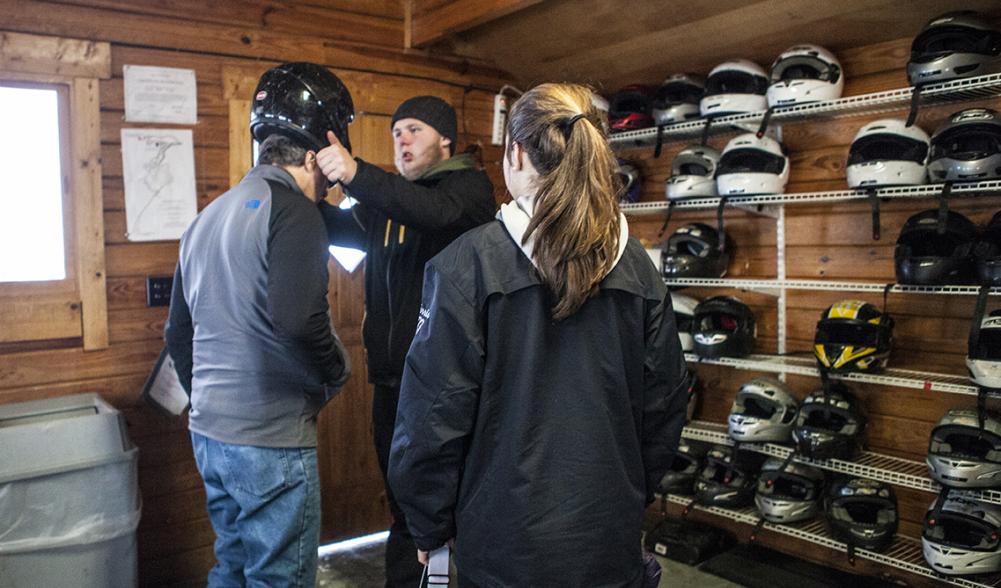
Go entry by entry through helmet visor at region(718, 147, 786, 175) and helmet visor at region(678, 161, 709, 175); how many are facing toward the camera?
2

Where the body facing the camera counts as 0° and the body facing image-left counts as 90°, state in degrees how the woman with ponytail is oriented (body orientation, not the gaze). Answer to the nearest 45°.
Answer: approximately 180°

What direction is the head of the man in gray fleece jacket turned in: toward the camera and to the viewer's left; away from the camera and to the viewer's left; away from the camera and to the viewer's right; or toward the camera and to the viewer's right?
away from the camera and to the viewer's right

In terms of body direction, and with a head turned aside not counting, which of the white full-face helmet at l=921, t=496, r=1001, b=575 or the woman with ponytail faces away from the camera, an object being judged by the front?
the woman with ponytail

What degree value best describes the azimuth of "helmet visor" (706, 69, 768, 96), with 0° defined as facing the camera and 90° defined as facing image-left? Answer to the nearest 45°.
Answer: approximately 45°

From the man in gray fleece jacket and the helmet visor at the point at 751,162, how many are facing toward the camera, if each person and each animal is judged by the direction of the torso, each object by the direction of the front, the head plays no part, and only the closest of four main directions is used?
1

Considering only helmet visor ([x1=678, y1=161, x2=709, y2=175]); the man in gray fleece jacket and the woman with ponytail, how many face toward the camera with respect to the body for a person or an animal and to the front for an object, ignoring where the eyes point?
1

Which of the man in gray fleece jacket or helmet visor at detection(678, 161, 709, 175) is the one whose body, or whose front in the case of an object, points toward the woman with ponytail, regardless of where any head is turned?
the helmet visor

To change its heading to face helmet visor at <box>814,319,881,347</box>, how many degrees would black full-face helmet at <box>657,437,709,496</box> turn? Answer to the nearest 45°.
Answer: approximately 90° to its left

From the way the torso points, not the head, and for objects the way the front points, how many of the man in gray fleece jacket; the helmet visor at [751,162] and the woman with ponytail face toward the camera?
1

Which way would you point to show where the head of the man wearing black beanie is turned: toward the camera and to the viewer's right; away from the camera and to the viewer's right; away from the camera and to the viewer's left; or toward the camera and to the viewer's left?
toward the camera and to the viewer's left

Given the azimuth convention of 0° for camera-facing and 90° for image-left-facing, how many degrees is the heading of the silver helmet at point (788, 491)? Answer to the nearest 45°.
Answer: approximately 45°

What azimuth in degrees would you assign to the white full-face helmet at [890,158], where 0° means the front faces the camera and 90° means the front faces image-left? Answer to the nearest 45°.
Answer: approximately 45°
